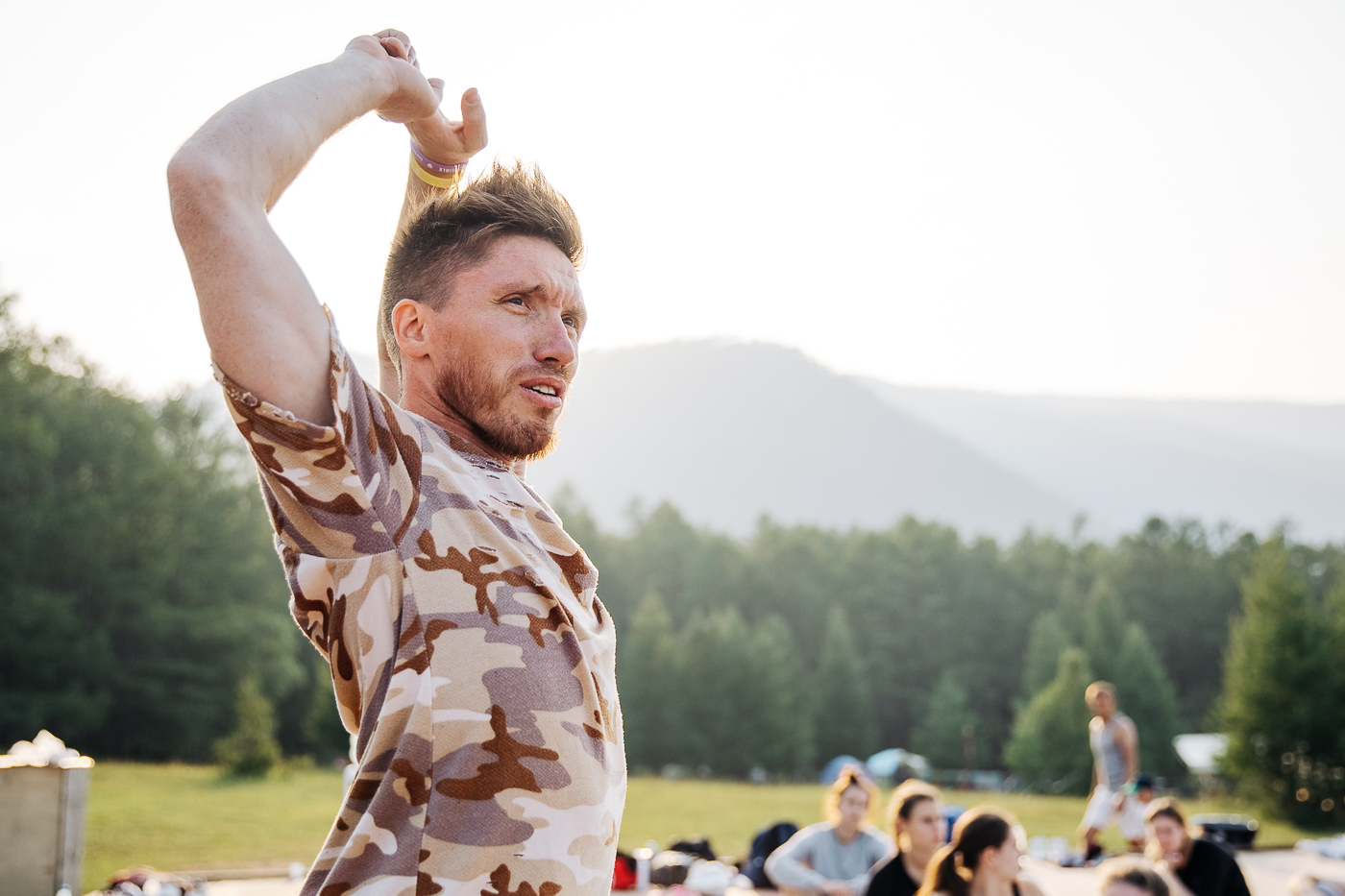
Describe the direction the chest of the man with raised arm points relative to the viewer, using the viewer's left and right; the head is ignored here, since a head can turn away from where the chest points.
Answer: facing the viewer and to the right of the viewer

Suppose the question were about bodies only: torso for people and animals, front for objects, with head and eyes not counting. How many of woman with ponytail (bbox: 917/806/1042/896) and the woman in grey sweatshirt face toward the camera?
1

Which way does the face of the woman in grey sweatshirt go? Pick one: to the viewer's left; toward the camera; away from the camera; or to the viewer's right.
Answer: toward the camera

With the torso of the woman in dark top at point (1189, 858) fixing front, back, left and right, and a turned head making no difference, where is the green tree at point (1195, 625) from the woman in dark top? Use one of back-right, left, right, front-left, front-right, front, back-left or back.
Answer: back-right

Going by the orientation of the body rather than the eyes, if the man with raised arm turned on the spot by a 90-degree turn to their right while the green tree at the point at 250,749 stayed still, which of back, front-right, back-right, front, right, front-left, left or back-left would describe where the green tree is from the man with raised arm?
back-right

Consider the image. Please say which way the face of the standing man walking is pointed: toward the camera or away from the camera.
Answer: toward the camera

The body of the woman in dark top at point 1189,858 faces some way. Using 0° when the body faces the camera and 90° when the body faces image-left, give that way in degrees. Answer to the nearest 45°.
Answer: approximately 45°

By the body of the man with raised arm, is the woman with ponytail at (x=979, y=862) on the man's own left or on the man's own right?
on the man's own left

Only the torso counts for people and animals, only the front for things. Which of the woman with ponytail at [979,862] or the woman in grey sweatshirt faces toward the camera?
the woman in grey sweatshirt

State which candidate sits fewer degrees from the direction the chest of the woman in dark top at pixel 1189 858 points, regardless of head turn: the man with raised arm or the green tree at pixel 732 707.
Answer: the man with raised arm
